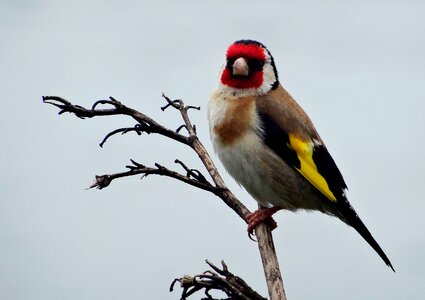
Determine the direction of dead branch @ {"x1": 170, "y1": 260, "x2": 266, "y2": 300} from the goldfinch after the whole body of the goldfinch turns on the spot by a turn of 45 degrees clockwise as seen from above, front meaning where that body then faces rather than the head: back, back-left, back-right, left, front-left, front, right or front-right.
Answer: front

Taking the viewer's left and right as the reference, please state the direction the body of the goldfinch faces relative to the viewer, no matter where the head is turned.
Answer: facing the viewer and to the left of the viewer
